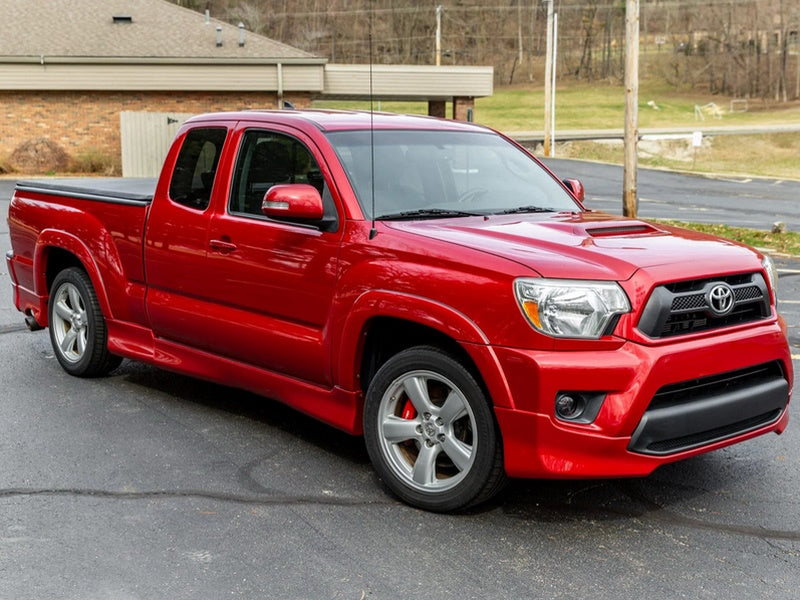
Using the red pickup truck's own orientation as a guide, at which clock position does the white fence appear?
The white fence is roughly at 7 o'clock from the red pickup truck.

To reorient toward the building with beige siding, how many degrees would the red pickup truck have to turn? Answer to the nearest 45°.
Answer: approximately 135° to its left

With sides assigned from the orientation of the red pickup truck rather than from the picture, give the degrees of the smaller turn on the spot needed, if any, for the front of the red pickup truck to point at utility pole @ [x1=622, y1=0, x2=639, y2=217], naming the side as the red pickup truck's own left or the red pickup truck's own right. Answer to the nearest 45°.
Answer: approximately 135° to the red pickup truck's own left

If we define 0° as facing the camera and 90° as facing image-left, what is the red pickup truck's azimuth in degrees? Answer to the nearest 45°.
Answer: approximately 315°
